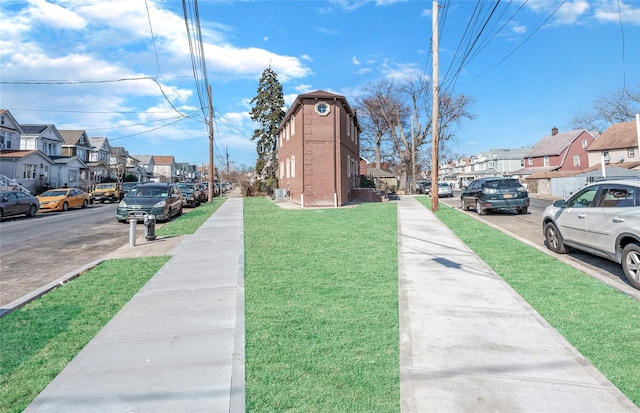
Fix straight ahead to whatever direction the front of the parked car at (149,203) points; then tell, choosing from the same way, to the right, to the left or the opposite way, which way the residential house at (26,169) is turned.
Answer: to the left

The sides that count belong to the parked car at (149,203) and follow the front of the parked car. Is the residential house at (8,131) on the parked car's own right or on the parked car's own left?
on the parked car's own right

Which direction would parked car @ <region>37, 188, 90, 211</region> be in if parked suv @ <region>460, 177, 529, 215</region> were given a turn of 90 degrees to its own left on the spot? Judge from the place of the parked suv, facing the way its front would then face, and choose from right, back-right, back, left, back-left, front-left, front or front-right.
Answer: front-right

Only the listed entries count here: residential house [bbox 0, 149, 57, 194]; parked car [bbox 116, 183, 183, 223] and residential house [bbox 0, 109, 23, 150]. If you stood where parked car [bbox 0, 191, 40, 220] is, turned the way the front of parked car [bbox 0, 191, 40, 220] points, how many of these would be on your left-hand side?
1

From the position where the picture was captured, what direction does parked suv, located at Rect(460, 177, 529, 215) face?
facing away from the viewer and to the left of the viewer

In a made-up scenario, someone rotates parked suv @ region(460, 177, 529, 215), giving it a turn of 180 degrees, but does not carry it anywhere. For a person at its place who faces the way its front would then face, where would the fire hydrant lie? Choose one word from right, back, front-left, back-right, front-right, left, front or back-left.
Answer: right
